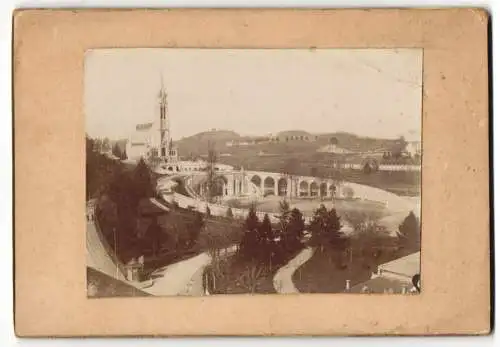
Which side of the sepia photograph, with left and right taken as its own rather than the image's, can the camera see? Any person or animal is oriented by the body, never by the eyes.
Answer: front
